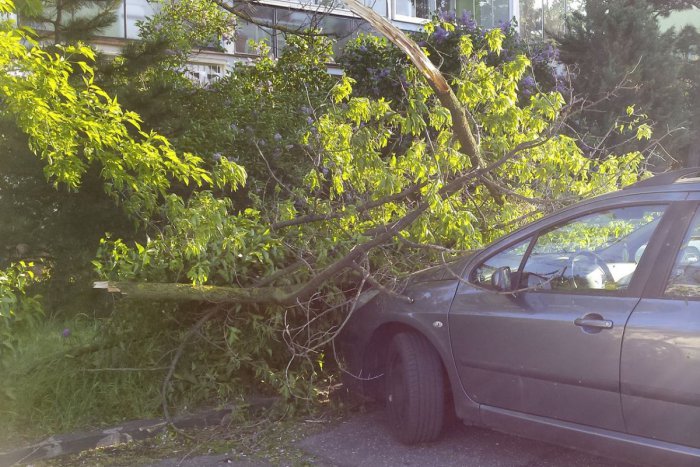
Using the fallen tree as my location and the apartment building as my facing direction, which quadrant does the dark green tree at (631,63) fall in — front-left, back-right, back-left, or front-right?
front-right

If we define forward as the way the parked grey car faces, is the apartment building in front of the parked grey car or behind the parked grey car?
in front

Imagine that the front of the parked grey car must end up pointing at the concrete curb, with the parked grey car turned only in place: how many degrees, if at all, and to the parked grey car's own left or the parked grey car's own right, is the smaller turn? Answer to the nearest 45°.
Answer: approximately 45° to the parked grey car's own left

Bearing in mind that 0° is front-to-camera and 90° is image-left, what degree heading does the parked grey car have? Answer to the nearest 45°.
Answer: approximately 135°

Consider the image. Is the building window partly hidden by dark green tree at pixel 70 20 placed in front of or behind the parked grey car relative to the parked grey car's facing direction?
in front

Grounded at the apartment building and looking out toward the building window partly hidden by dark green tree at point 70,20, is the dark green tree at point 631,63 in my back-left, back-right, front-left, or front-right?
back-left

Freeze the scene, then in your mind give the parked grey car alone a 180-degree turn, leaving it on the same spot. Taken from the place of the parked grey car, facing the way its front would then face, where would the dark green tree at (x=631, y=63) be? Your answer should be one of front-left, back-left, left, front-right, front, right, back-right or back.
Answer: back-left
